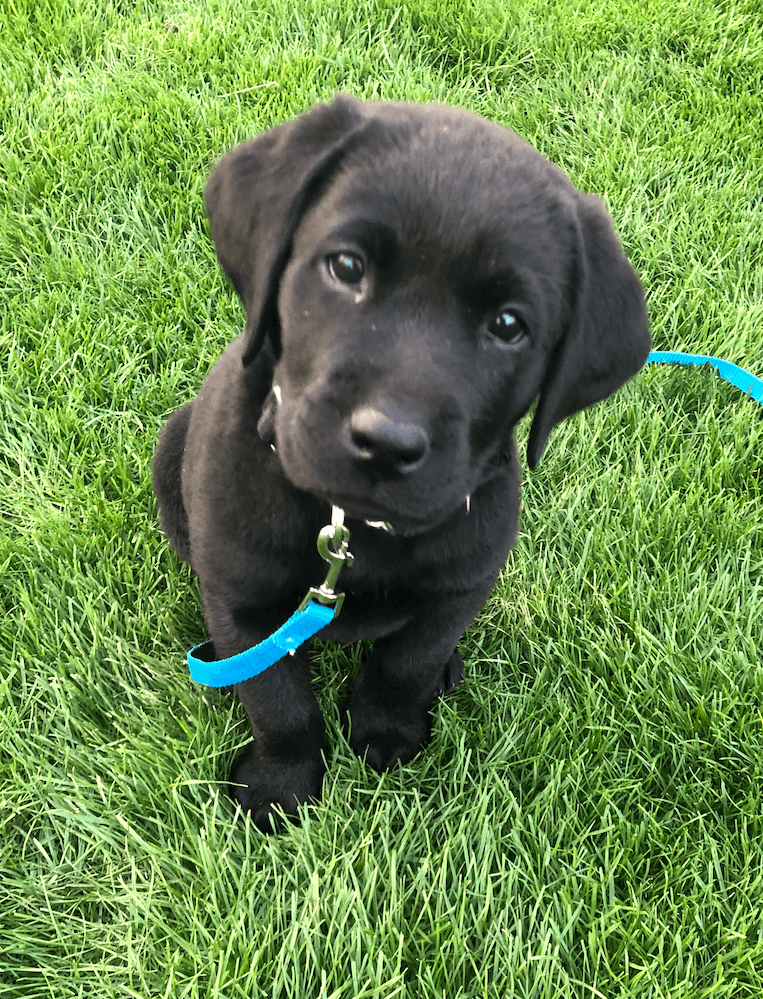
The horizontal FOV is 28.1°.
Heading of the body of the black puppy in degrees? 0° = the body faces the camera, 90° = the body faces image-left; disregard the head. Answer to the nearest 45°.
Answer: approximately 0°
